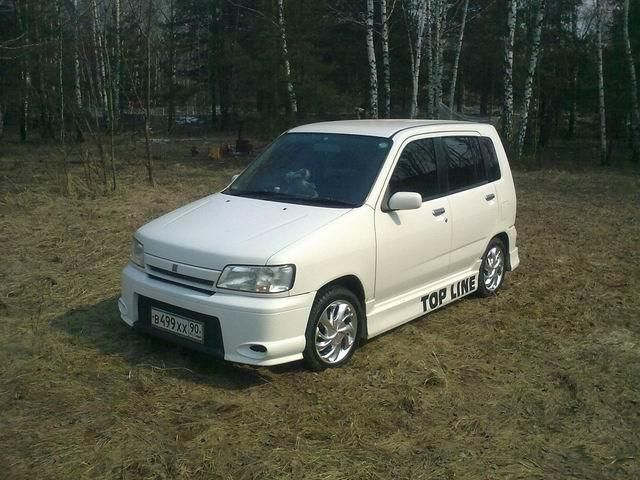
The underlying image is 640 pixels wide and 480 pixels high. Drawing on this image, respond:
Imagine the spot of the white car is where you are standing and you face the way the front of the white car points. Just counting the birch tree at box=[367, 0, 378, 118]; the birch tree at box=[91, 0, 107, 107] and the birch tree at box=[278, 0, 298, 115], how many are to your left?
0

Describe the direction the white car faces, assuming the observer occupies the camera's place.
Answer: facing the viewer and to the left of the viewer

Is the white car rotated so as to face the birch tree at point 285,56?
no

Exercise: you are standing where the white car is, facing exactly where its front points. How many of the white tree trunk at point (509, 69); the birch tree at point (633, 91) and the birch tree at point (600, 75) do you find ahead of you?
0

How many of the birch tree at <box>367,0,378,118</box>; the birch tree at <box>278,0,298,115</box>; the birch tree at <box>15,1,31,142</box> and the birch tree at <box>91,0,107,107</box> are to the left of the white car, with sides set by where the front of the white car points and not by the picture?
0

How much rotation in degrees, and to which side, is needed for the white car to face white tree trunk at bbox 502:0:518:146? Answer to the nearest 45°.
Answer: approximately 135° to its right

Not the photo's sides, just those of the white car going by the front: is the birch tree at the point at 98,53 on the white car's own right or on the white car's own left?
on the white car's own right

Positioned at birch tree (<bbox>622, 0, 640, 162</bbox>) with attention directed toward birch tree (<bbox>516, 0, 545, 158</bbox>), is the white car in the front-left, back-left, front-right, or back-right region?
front-left

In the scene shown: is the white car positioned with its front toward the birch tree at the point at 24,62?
no

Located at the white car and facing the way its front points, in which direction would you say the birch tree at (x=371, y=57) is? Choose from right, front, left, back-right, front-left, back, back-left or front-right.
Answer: back-right

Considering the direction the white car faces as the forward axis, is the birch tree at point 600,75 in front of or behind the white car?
behind

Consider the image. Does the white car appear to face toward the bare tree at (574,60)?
no
